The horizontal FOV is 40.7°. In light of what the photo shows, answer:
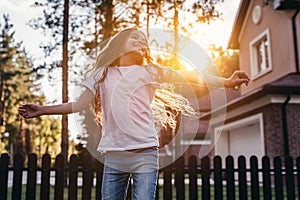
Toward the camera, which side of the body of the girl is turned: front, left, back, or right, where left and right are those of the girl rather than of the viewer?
front

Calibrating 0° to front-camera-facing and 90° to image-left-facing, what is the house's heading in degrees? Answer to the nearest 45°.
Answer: approximately 45°

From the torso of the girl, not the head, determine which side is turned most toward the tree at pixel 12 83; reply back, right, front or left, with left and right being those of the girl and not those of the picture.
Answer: back

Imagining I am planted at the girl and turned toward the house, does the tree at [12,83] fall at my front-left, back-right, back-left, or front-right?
front-left

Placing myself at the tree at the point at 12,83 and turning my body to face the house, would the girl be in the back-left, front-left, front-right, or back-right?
front-right

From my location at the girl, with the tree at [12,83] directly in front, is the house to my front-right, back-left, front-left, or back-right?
front-right

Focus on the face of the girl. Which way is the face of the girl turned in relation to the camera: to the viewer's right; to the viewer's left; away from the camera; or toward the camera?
toward the camera

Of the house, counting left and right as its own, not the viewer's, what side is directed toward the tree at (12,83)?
right

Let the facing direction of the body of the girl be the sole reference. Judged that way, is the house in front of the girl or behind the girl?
behind

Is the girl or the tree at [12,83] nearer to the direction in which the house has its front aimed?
the girl

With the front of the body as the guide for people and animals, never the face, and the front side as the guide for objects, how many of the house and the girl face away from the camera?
0
